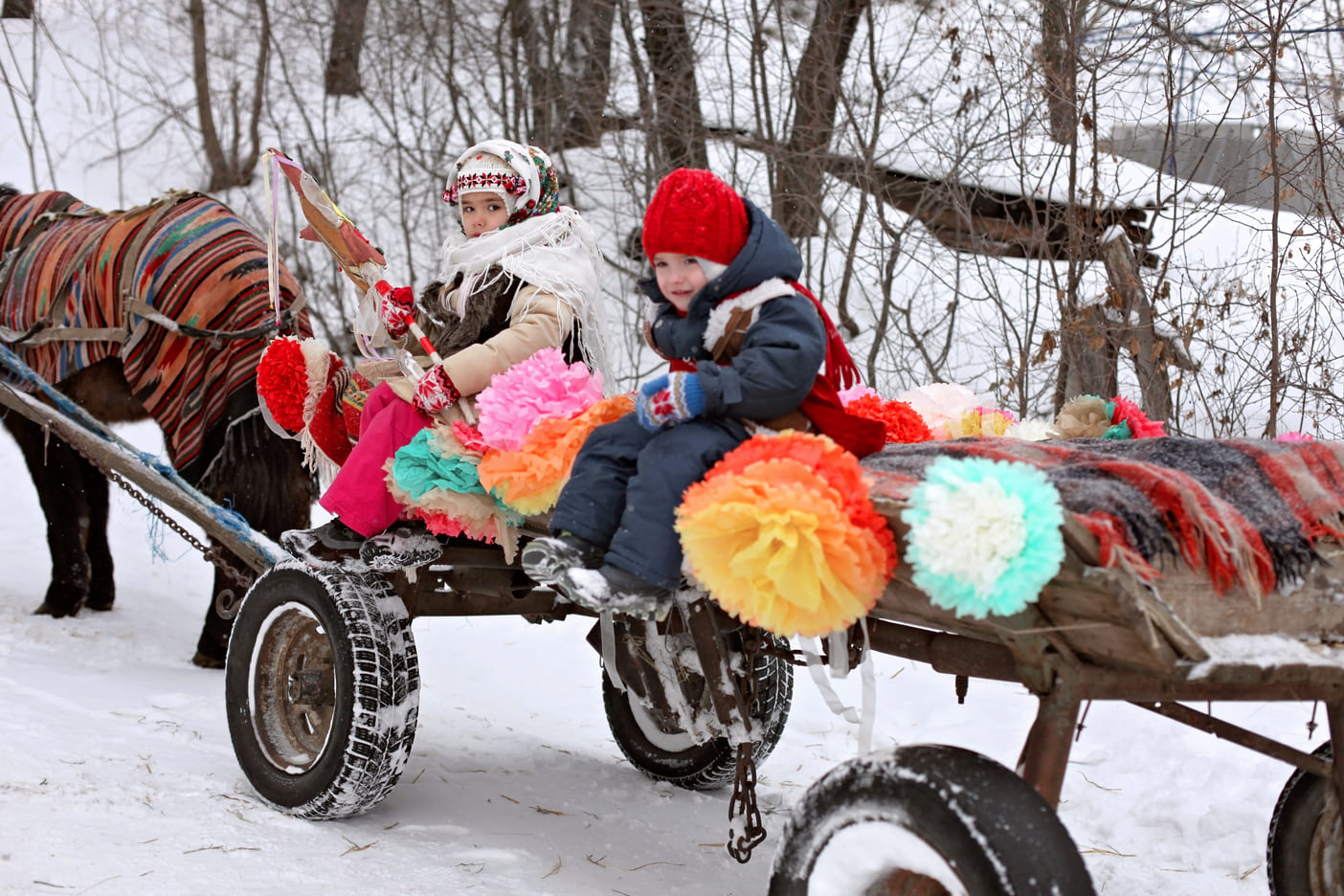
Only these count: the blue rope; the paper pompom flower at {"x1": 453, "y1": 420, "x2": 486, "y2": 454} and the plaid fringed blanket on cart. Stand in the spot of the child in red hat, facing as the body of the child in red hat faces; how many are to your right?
2

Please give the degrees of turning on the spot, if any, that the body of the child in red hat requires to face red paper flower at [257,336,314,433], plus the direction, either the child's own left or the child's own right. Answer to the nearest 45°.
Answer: approximately 90° to the child's own right

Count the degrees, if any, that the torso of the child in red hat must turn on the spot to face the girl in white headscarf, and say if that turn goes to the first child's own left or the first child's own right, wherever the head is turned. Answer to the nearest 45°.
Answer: approximately 90° to the first child's own right

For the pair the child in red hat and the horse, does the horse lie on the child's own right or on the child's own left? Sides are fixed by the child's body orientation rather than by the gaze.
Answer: on the child's own right

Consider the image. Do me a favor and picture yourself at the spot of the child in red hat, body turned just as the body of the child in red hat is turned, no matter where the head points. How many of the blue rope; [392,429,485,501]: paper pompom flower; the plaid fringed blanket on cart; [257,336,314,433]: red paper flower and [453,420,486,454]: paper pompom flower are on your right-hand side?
4

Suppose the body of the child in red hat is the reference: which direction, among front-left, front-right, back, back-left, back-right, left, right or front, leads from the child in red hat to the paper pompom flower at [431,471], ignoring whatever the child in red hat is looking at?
right

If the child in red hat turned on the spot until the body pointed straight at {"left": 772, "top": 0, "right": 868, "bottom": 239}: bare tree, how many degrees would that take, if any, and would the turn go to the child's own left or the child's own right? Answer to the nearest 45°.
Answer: approximately 135° to the child's own right

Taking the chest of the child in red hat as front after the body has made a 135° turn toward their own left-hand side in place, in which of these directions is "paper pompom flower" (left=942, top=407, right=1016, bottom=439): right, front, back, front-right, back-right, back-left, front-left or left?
front-left

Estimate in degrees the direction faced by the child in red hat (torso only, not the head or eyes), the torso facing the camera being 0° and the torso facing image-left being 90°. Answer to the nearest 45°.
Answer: approximately 45°

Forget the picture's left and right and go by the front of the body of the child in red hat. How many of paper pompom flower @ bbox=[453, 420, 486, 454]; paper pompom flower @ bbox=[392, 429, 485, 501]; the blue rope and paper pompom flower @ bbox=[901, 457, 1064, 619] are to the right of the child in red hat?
3

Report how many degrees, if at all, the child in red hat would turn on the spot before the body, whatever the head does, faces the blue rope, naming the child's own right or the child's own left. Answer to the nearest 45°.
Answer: approximately 90° to the child's own right

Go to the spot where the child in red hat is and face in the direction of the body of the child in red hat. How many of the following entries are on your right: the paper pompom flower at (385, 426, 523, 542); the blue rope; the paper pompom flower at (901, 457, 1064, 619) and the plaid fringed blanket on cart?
2

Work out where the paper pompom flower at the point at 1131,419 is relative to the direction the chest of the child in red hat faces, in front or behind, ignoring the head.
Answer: behind

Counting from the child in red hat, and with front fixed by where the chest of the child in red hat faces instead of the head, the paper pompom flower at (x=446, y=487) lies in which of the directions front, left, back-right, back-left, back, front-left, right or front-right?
right

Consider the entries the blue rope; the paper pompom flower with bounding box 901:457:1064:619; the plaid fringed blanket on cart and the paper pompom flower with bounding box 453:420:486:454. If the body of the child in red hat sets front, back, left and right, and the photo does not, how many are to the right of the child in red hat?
2
